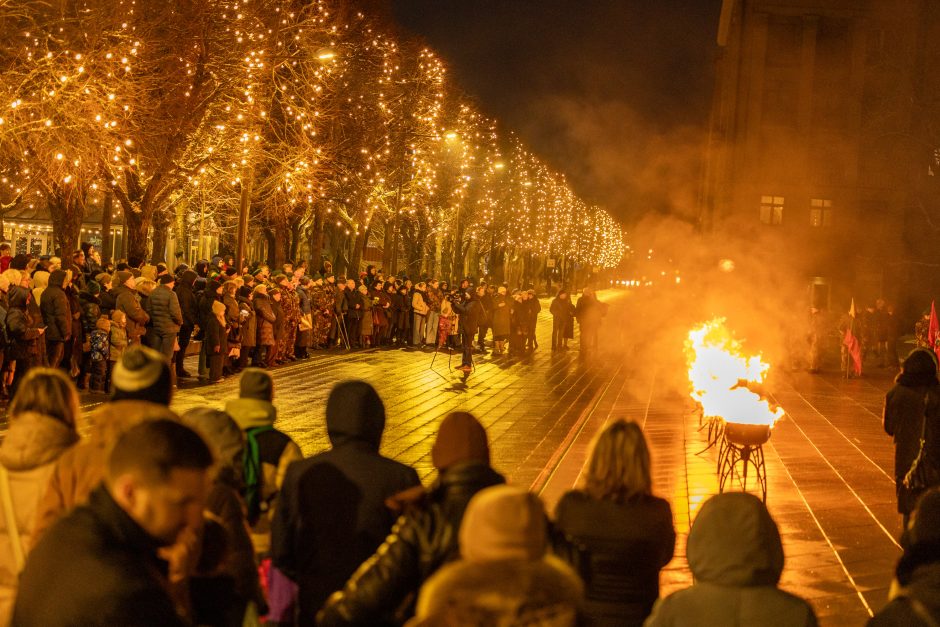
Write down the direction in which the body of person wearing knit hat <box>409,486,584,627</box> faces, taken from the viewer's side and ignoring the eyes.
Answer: away from the camera

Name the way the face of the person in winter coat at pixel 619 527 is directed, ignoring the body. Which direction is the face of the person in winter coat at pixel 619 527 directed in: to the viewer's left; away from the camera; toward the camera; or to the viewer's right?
away from the camera

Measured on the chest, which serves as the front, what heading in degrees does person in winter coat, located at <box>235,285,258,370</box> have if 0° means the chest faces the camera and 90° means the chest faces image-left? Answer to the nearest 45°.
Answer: approximately 270°

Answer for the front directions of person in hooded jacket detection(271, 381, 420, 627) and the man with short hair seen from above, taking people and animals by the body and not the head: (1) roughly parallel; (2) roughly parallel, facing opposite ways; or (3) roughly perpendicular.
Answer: roughly perpendicular

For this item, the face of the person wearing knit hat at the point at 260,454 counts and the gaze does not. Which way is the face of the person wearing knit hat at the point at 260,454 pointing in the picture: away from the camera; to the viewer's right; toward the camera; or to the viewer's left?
away from the camera

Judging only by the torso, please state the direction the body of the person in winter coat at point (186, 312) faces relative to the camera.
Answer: to the viewer's right

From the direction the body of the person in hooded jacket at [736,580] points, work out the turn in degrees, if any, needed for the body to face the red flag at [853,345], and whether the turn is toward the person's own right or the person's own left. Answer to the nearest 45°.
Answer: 0° — they already face it

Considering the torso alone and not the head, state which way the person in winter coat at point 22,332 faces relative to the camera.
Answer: to the viewer's right

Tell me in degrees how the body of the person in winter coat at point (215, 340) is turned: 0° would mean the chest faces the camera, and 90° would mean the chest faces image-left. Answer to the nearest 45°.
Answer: approximately 270°

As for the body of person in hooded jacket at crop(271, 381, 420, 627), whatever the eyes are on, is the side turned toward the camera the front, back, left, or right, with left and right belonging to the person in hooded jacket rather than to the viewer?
back

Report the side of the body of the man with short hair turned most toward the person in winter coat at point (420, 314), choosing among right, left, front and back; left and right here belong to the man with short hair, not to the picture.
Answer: left

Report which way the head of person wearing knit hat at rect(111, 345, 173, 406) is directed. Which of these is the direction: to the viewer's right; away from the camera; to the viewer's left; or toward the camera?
away from the camera

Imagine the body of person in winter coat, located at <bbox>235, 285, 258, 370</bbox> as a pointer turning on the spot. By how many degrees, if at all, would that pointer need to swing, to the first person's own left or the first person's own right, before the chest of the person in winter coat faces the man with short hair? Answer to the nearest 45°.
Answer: approximately 90° to the first person's own right

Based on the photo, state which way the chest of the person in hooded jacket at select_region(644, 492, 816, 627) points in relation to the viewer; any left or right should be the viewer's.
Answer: facing away from the viewer
